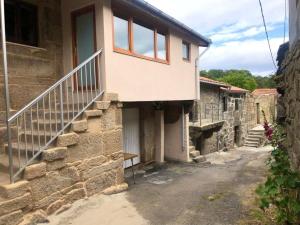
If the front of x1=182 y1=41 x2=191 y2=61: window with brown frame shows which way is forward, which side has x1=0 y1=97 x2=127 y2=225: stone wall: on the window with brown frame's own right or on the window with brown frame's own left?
on the window with brown frame's own right

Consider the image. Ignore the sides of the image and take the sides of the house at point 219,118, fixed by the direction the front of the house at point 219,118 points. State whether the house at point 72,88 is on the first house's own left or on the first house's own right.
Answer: on the first house's own right

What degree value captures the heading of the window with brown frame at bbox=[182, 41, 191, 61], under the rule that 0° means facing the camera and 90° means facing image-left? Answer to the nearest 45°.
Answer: approximately 315°

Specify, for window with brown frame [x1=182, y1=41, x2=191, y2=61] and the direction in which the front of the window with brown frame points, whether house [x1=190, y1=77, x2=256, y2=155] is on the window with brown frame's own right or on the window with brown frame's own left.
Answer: on the window with brown frame's own left

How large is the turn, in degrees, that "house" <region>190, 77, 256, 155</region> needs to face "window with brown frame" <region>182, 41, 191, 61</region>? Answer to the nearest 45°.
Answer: approximately 45° to its right
